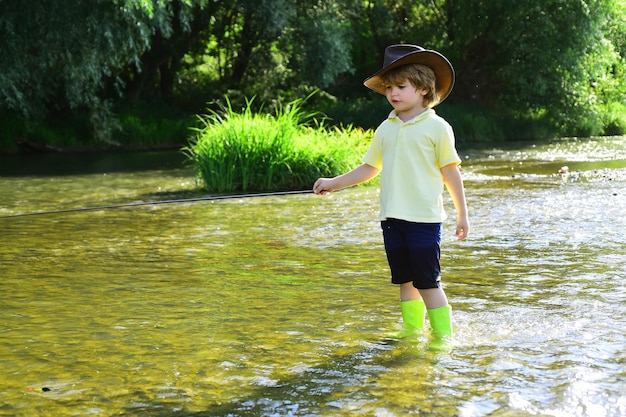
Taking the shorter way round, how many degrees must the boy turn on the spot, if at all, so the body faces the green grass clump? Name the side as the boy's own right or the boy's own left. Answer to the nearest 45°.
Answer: approximately 135° to the boy's own right

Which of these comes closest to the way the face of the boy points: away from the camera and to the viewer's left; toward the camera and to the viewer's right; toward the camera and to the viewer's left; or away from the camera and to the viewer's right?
toward the camera and to the viewer's left

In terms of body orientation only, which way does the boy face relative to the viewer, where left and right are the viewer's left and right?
facing the viewer and to the left of the viewer

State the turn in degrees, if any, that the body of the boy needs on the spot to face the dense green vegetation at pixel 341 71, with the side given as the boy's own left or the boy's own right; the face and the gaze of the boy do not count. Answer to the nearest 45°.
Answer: approximately 135° to the boy's own right

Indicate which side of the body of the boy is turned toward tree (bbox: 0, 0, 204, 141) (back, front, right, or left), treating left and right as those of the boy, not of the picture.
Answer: right
